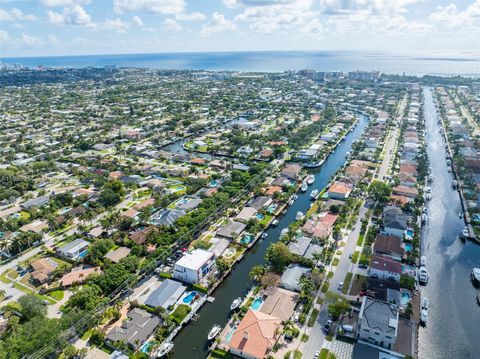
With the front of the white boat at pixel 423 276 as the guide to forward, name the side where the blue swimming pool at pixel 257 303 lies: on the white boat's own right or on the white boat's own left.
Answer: on the white boat's own left

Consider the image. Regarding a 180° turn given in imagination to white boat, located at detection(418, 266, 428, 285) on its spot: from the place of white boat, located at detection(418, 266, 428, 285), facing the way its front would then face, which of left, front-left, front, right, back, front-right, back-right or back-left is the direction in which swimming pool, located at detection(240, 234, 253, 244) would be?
right

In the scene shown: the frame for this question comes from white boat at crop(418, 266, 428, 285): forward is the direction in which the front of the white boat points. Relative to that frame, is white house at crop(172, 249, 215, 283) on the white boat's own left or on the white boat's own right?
on the white boat's own left

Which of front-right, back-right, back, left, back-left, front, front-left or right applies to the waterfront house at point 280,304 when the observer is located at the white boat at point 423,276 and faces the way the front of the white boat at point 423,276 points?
back-left

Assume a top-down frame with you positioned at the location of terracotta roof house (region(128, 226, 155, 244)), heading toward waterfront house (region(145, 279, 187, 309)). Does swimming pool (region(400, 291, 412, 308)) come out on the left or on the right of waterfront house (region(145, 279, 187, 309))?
left

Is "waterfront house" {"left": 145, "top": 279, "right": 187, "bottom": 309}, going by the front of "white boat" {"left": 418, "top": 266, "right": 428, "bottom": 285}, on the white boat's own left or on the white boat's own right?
on the white boat's own left

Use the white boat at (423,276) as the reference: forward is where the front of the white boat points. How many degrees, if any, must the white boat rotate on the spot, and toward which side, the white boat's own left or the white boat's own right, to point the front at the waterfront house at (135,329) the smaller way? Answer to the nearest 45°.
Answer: approximately 135° to the white boat's own left

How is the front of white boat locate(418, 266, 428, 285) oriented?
away from the camera

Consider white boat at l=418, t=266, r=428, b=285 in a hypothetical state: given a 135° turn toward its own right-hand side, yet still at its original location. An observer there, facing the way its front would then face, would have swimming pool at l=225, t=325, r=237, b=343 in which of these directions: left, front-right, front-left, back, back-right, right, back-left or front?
right

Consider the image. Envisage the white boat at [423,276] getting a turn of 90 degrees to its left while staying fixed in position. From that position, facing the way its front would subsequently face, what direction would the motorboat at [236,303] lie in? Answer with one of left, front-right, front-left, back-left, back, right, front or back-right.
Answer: front-left

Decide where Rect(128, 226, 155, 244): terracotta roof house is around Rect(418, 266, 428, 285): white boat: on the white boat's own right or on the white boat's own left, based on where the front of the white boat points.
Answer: on the white boat's own left

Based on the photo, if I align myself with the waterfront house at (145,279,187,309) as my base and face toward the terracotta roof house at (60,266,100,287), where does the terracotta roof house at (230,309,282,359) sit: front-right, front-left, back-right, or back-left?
back-left
